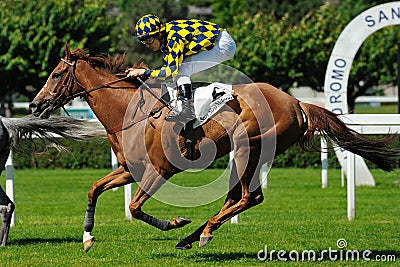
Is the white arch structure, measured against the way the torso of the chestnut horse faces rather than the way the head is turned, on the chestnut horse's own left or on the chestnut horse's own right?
on the chestnut horse's own right

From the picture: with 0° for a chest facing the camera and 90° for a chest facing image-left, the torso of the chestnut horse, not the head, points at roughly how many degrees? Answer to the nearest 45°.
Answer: approximately 90°

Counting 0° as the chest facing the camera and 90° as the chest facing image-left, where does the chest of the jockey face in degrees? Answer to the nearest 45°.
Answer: approximately 90°

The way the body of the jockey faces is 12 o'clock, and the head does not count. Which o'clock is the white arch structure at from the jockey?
The white arch structure is roughly at 4 o'clock from the jockey.
